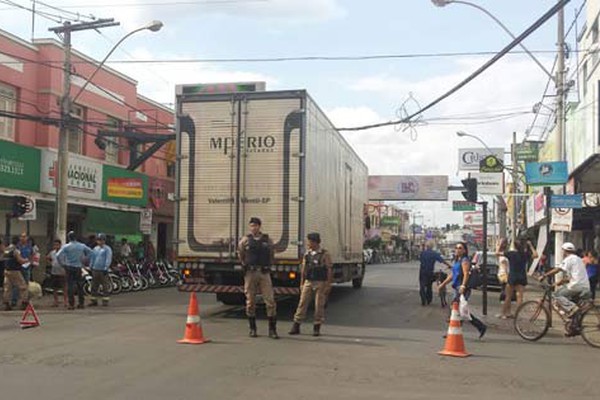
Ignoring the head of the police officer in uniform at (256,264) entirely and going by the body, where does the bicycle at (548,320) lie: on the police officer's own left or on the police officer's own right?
on the police officer's own left

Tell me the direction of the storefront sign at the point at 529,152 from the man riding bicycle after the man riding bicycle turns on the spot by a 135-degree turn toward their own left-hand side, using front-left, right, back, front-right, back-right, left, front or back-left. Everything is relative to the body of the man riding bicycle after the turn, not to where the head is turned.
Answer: back-left

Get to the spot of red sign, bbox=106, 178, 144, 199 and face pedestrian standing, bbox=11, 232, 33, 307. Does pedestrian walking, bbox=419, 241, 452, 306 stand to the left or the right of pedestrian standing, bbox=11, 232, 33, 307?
left

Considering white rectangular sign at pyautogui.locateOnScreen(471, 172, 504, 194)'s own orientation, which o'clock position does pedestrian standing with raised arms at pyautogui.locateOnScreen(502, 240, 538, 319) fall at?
The pedestrian standing with raised arms is roughly at 12 o'clock from the white rectangular sign.

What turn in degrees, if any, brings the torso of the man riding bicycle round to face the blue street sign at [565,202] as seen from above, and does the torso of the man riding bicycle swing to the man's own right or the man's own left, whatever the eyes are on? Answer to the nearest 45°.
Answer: approximately 90° to the man's own right

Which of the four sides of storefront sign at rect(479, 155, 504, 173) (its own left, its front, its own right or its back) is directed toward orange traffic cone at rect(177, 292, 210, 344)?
front

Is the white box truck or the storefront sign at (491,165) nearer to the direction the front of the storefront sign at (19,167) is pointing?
the white box truck

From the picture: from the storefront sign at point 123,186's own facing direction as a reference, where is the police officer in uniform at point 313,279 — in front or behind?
in front

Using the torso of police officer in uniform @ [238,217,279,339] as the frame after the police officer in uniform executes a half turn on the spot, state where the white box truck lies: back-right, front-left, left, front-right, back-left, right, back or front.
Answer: front

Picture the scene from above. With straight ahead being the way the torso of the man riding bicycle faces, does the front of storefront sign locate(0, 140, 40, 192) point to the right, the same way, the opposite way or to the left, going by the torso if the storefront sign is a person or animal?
the opposite way

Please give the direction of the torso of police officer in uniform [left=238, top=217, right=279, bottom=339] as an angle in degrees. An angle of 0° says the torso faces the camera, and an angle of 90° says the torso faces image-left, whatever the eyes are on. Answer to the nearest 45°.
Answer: approximately 0°
